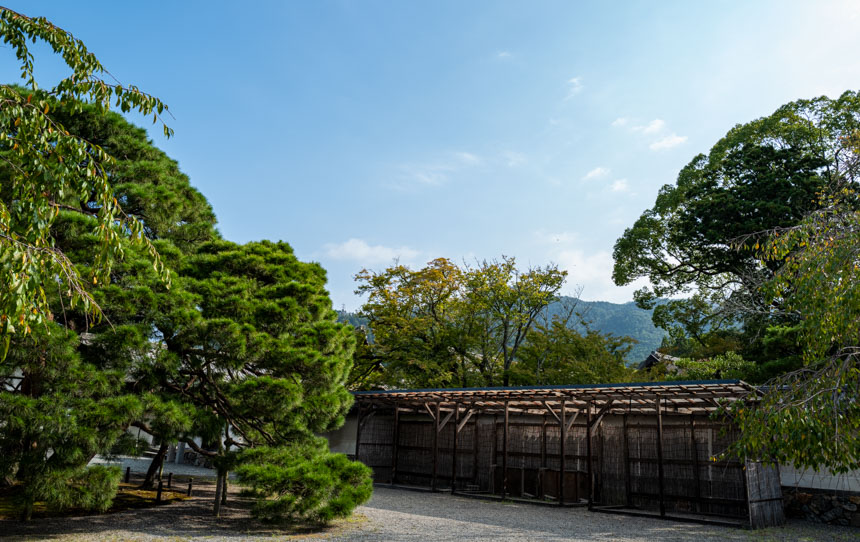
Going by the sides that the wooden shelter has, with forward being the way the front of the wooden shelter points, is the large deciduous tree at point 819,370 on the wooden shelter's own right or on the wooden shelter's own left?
on the wooden shelter's own left

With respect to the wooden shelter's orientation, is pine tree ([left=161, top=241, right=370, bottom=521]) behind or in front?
in front

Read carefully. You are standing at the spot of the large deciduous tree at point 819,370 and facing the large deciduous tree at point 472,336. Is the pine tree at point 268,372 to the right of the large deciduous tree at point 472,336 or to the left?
left

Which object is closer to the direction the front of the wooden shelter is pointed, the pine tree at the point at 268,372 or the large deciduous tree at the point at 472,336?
the pine tree

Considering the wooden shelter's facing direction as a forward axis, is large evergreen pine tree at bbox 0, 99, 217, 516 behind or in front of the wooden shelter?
in front

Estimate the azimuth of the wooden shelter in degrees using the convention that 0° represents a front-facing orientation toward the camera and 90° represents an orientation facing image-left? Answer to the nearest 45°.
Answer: approximately 45°

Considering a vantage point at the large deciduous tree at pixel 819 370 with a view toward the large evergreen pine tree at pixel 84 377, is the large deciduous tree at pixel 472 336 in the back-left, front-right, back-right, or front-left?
front-right
